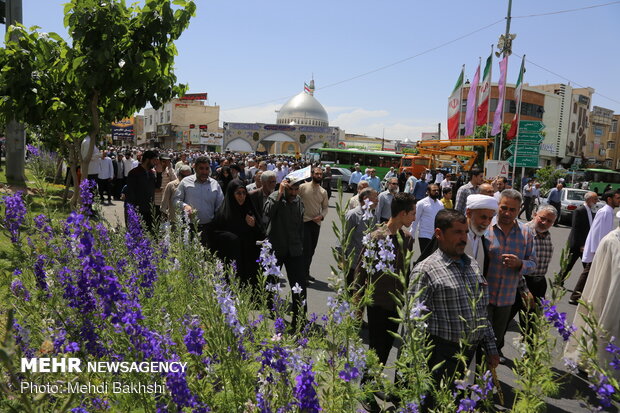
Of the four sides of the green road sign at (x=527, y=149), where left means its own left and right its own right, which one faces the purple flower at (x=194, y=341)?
front

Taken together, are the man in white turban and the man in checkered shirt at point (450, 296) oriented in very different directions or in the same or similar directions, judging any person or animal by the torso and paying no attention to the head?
same or similar directions

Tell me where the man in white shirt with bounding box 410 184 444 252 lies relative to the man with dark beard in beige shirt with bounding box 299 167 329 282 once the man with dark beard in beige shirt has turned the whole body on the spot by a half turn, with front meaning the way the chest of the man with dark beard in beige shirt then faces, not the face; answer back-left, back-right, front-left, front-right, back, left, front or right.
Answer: right

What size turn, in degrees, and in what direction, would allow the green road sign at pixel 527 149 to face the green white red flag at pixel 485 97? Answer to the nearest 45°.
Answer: approximately 135° to its right

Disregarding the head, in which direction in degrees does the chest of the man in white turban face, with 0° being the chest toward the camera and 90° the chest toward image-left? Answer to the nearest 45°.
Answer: approximately 315°

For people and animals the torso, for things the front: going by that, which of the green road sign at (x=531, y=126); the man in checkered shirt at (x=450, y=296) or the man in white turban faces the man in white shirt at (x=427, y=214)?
the green road sign

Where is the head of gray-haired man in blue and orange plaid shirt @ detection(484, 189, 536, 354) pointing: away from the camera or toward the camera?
toward the camera

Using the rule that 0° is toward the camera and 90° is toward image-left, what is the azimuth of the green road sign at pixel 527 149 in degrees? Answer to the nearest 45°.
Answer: approximately 0°

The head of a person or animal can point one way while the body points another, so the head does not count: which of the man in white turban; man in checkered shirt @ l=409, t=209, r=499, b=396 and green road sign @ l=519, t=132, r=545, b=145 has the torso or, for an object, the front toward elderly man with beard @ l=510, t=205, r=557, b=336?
the green road sign

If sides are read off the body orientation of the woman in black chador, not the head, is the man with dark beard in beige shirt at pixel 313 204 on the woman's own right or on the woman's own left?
on the woman's own left

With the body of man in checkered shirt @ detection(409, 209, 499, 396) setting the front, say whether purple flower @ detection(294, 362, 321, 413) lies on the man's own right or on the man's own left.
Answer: on the man's own right

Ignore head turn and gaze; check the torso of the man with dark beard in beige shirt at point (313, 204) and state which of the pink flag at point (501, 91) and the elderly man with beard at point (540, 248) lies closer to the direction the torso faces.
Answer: the elderly man with beard

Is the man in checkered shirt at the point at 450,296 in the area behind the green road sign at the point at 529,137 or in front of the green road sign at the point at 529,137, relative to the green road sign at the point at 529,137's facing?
in front

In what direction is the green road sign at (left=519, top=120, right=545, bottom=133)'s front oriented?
toward the camera

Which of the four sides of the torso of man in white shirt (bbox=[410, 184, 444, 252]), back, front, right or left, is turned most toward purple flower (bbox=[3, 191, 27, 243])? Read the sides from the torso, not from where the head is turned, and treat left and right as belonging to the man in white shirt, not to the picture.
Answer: right

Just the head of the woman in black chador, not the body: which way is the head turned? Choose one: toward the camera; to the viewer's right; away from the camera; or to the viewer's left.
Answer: toward the camera

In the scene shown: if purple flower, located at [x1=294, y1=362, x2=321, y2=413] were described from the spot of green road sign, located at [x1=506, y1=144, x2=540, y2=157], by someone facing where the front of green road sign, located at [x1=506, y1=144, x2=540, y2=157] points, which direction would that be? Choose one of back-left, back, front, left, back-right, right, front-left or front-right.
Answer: front

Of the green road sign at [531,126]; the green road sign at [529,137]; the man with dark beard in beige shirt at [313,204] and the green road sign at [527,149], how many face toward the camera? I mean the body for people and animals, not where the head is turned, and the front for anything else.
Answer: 4

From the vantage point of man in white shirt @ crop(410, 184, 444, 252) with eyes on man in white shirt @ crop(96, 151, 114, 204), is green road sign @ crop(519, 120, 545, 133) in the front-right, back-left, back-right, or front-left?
front-right

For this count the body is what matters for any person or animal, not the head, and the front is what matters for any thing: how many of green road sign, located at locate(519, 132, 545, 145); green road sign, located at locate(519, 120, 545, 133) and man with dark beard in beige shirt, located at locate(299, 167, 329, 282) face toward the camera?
3
